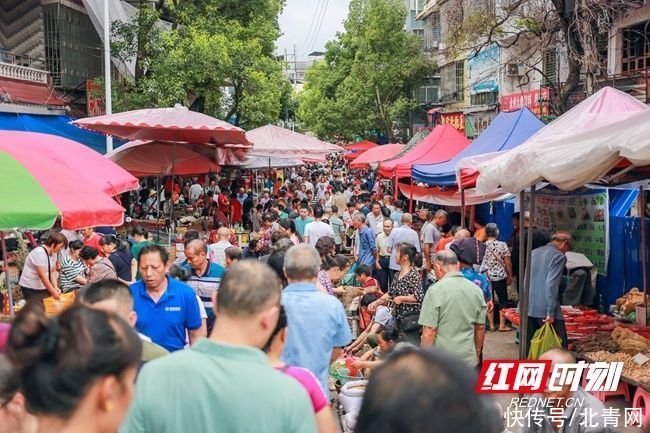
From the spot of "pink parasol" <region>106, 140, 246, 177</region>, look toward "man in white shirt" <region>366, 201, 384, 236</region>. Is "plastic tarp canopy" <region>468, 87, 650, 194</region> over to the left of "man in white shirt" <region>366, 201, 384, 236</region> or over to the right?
right

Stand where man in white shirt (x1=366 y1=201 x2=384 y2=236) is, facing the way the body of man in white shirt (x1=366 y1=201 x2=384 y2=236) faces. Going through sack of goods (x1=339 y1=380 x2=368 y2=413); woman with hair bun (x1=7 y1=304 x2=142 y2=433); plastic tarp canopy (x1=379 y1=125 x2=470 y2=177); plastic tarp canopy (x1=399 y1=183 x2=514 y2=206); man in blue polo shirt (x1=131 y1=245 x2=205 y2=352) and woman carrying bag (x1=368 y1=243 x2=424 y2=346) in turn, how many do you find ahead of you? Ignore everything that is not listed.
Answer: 4

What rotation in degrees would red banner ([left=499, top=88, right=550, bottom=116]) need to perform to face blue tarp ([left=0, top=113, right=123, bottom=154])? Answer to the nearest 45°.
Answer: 0° — it already faces it

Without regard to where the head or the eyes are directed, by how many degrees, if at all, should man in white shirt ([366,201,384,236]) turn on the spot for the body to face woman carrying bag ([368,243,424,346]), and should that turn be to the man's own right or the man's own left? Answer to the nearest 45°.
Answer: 0° — they already face them
